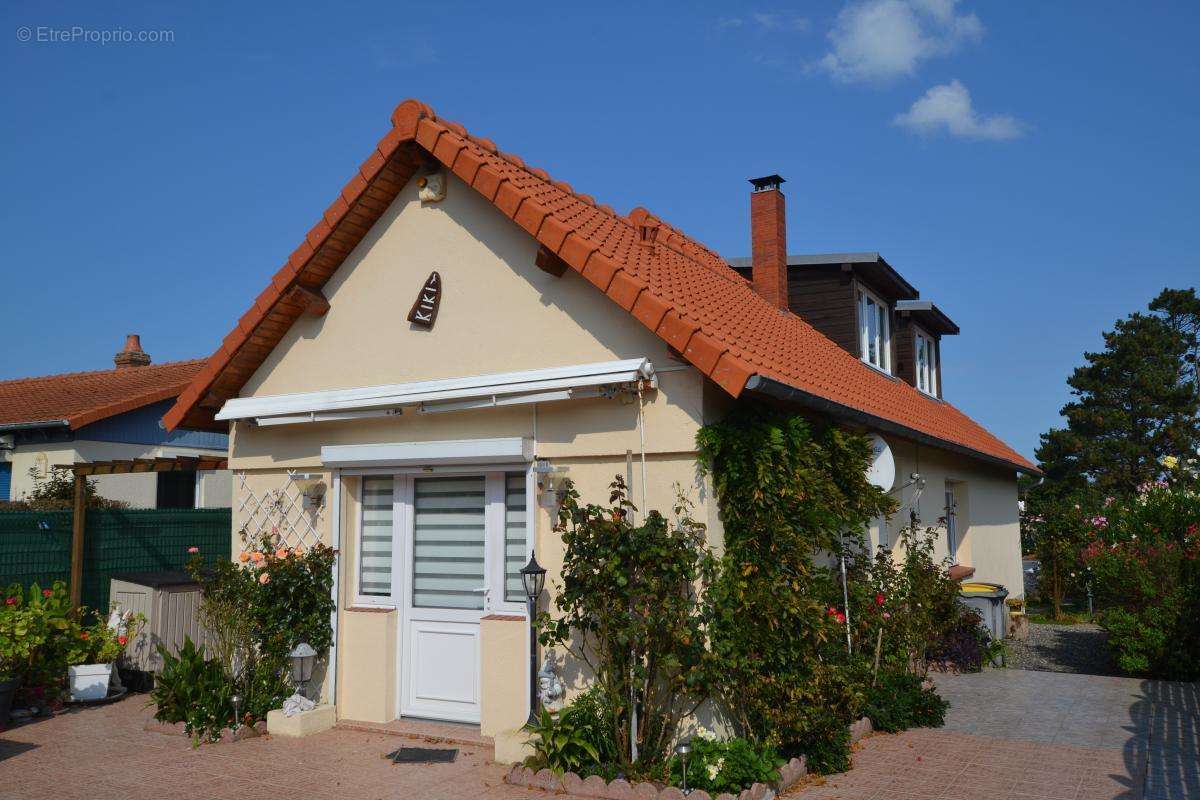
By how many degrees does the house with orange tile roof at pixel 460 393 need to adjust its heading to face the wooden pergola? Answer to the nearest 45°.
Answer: approximately 90° to its right

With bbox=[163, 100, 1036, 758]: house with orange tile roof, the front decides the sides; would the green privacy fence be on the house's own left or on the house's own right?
on the house's own right

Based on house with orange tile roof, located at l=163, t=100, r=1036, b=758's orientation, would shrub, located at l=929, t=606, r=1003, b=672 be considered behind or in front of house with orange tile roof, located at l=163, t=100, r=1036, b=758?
behind

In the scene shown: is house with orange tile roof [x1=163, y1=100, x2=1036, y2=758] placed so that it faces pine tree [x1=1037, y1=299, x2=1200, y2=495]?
no

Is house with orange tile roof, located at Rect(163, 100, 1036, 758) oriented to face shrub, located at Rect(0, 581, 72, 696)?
no

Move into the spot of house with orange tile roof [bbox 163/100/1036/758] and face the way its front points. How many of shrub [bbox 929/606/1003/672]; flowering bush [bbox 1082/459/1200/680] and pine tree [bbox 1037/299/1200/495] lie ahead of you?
0

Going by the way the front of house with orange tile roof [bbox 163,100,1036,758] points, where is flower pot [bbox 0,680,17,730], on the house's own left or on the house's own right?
on the house's own right

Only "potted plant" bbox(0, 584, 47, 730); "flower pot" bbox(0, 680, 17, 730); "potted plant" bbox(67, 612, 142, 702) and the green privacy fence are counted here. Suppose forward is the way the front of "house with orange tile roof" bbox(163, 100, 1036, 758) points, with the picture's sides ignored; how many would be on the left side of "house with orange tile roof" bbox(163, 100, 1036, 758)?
0

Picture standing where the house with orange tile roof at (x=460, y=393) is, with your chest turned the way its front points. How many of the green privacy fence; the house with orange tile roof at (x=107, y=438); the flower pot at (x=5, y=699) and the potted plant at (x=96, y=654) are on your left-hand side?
0

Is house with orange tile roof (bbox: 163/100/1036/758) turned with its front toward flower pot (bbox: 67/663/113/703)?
no

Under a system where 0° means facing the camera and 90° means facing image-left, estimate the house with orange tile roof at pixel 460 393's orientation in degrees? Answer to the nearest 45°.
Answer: approximately 45°

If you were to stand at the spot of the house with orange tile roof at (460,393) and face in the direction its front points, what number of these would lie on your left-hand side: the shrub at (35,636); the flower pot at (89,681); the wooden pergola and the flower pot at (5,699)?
0

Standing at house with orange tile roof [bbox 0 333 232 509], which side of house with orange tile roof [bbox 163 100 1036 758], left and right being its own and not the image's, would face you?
right
